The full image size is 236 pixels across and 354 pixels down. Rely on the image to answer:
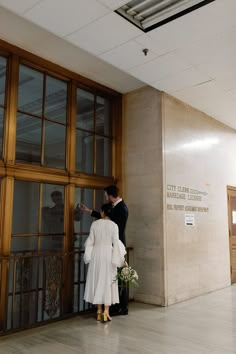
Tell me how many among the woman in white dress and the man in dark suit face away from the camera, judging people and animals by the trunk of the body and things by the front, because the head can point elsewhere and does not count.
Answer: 1

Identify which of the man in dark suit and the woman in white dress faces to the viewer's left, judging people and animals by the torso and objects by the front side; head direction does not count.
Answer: the man in dark suit

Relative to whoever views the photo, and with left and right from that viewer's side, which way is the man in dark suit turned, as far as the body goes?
facing to the left of the viewer

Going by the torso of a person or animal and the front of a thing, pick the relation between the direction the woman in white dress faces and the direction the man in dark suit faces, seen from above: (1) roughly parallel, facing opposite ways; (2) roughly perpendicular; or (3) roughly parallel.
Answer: roughly perpendicular

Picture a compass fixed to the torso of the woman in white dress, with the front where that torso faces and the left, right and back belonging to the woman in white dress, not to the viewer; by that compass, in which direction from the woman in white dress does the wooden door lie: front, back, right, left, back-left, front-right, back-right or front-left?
front-right

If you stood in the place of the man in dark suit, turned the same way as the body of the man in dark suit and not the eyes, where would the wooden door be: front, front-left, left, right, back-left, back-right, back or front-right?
back-right

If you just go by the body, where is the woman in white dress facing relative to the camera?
away from the camera
